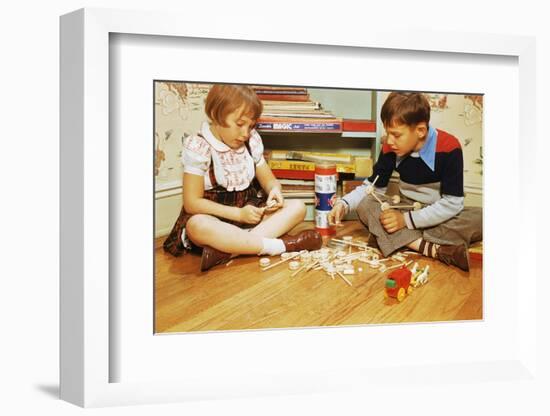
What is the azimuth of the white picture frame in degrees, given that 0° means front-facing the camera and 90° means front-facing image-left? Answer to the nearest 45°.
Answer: approximately 315°
